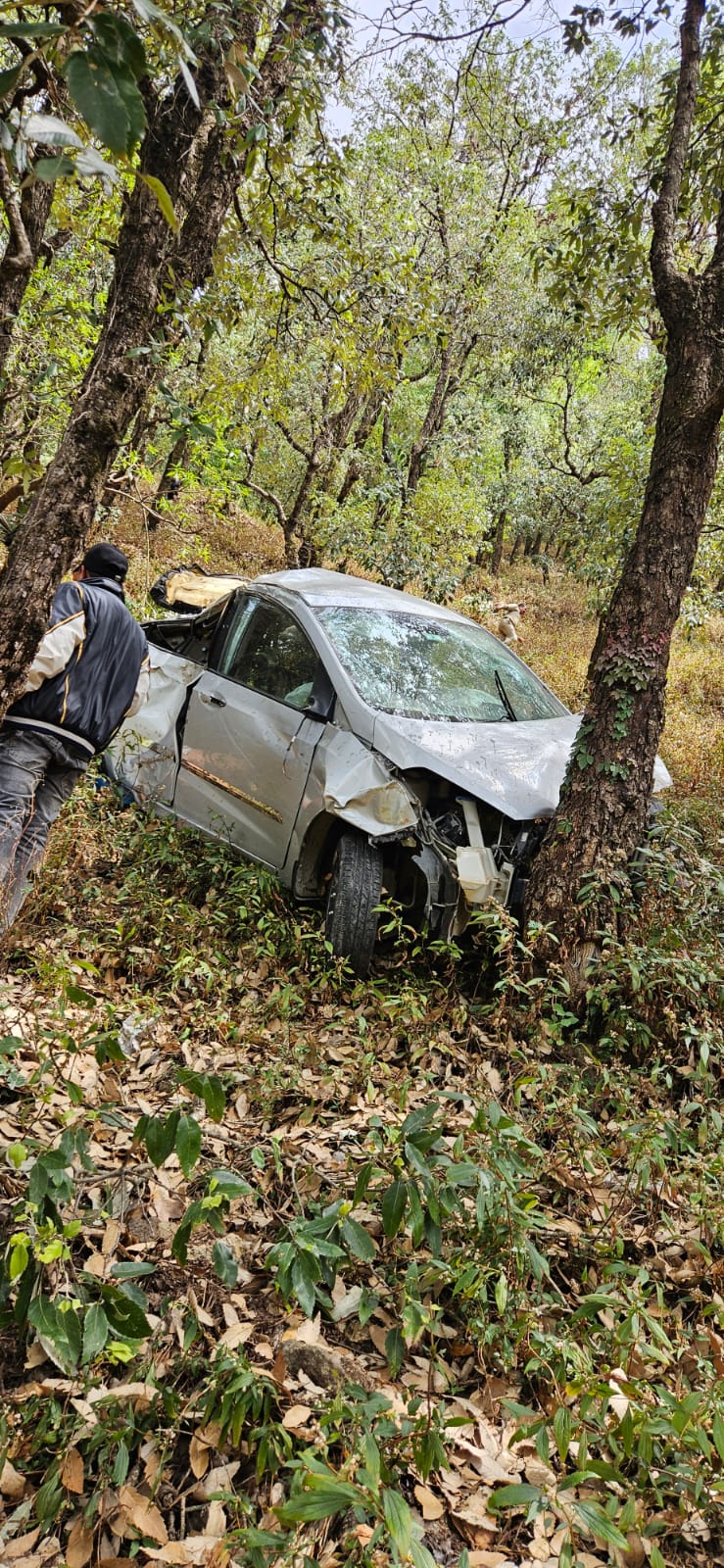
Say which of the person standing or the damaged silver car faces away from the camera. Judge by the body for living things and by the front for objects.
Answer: the person standing

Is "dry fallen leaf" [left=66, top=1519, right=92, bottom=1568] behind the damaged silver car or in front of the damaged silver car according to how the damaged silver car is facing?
in front

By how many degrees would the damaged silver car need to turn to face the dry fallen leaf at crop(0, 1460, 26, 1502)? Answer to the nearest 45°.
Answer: approximately 45° to its right

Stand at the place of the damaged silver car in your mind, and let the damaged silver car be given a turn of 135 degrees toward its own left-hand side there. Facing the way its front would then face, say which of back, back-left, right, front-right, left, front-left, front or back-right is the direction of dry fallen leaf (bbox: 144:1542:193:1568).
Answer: back

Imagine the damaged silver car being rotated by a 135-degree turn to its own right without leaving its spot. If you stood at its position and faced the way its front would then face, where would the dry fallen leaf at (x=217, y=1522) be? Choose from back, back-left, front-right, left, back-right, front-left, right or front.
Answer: left

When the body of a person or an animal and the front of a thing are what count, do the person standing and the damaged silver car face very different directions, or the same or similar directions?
very different directions

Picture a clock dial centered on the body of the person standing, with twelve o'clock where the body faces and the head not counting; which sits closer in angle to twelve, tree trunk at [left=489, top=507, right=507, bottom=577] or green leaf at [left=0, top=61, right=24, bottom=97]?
the tree trunk

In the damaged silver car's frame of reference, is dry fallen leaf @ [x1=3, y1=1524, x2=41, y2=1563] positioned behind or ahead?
ahead

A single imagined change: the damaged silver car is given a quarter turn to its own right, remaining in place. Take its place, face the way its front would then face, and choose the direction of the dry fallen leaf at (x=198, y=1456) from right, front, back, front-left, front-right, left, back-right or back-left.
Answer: front-left

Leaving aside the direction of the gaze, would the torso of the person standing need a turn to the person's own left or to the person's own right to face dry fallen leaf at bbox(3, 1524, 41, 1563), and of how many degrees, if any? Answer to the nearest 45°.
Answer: approximately 180°

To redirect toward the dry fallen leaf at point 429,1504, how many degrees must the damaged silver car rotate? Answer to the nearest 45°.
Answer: approximately 45° to its right

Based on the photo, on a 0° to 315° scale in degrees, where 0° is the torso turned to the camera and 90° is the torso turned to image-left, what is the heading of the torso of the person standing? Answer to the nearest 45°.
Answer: approximately 180°

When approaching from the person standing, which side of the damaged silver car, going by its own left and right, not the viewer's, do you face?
right

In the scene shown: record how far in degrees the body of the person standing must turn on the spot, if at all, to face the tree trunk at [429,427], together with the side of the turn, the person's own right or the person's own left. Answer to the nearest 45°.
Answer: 0° — they already face it

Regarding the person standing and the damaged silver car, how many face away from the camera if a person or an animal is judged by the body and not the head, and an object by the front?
1

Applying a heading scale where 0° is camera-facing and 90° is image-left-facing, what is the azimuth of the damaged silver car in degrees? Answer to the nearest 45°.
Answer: approximately 315°

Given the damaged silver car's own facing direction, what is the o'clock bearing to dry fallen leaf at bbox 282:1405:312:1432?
The dry fallen leaf is roughly at 1 o'clock from the damaged silver car.
